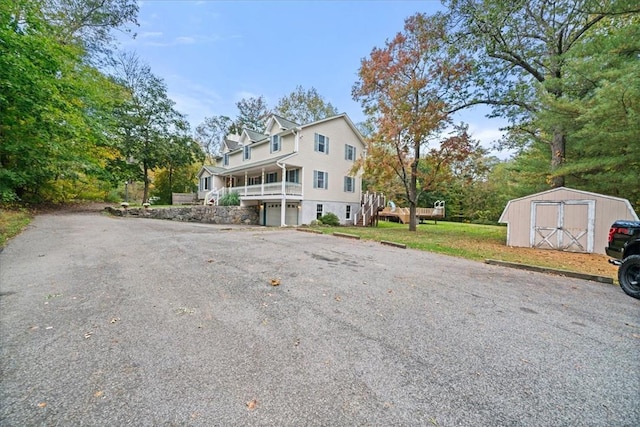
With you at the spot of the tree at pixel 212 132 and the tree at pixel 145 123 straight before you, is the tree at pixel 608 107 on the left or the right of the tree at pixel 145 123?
left

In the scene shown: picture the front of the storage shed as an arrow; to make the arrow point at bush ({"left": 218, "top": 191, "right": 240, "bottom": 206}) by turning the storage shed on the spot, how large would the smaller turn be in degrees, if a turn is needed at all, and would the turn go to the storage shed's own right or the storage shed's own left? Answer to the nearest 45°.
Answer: approximately 90° to the storage shed's own right

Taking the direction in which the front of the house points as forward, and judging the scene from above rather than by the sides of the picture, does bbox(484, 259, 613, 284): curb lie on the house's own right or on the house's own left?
on the house's own left

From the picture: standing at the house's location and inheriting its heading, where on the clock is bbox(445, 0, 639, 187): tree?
The tree is roughly at 9 o'clock from the house.

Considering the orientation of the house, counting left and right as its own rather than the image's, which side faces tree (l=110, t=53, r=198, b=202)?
right

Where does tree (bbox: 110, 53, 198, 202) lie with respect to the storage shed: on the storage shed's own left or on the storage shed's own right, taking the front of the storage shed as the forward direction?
on the storage shed's own right

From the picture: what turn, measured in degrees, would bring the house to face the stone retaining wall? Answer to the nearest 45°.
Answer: approximately 45° to its right

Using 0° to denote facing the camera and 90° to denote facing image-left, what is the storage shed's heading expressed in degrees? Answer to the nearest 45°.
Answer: approximately 0°

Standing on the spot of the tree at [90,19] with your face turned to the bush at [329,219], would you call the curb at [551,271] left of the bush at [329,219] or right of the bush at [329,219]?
right
